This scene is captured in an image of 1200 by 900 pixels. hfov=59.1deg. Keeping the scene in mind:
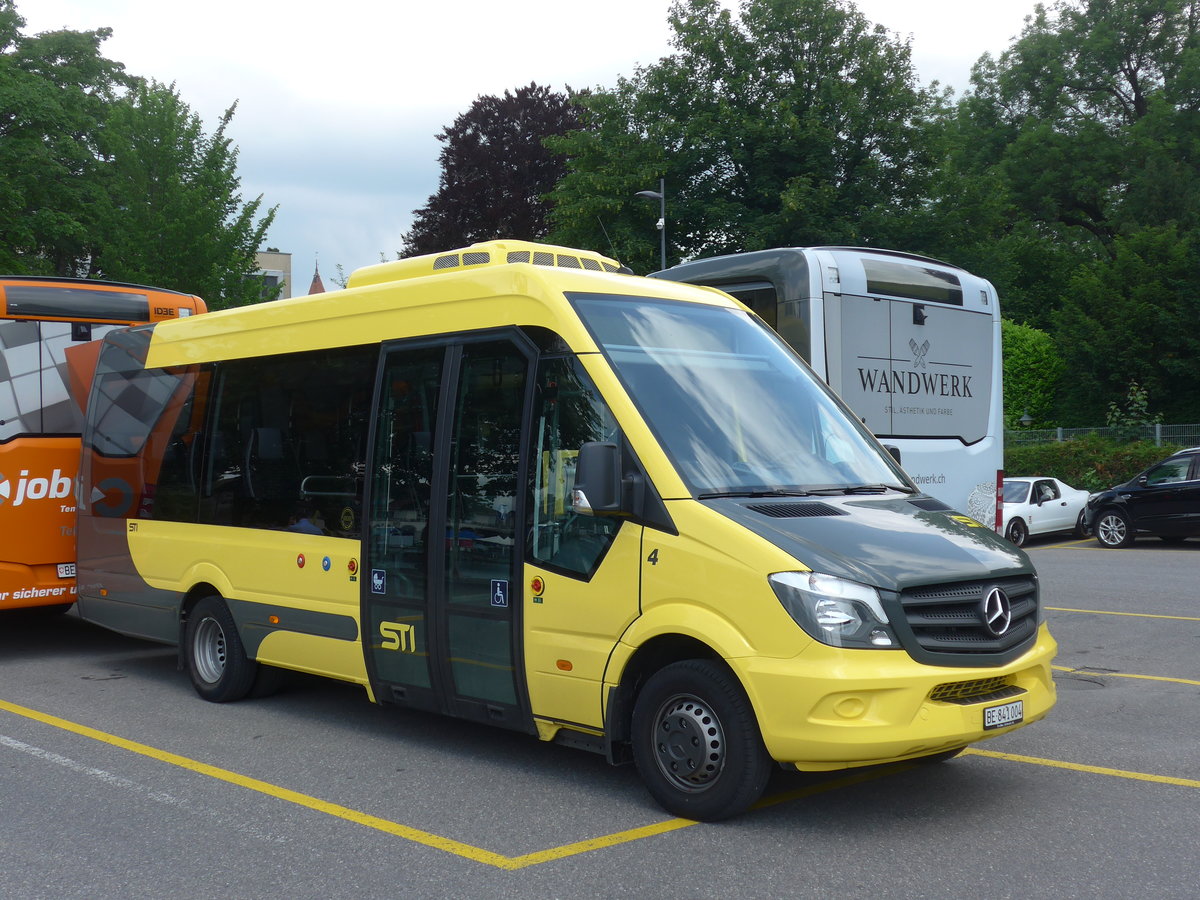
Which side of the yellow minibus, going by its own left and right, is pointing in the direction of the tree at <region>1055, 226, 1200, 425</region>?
left

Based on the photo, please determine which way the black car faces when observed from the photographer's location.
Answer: facing to the left of the viewer

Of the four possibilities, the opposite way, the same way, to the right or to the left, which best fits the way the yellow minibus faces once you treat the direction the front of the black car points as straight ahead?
the opposite way

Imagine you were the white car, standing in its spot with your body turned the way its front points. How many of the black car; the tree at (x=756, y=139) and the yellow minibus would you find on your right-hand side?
1

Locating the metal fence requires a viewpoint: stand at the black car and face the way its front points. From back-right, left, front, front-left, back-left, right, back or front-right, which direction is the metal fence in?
right

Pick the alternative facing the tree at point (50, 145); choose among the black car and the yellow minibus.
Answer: the black car

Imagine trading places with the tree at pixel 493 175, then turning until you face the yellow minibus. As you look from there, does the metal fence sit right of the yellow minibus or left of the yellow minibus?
left

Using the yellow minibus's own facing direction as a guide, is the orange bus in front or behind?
behind

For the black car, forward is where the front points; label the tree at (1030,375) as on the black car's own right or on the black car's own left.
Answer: on the black car's own right

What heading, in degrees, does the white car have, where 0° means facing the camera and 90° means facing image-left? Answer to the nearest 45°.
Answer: approximately 45°

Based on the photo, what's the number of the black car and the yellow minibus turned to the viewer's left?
1
